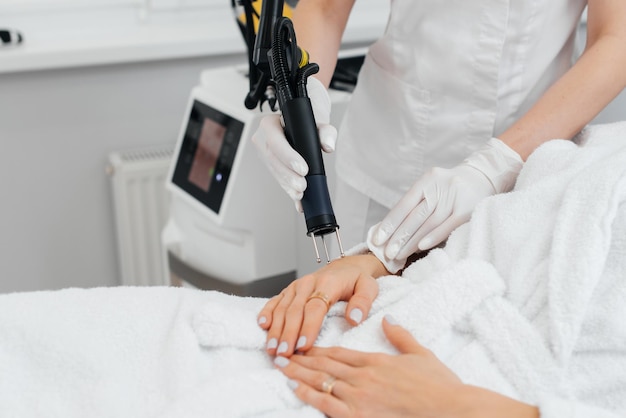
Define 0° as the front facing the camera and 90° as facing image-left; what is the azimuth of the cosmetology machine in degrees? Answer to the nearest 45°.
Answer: approximately 45°

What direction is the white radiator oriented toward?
toward the camera

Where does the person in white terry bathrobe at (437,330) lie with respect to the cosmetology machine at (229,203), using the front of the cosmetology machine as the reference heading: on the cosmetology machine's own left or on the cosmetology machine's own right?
on the cosmetology machine's own left

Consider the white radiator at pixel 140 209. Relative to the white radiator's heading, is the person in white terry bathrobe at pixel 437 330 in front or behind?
in front

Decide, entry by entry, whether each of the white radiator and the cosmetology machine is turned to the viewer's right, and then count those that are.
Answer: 0

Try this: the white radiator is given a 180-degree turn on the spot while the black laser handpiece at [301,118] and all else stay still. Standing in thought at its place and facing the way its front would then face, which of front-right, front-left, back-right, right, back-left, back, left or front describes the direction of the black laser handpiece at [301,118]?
back
